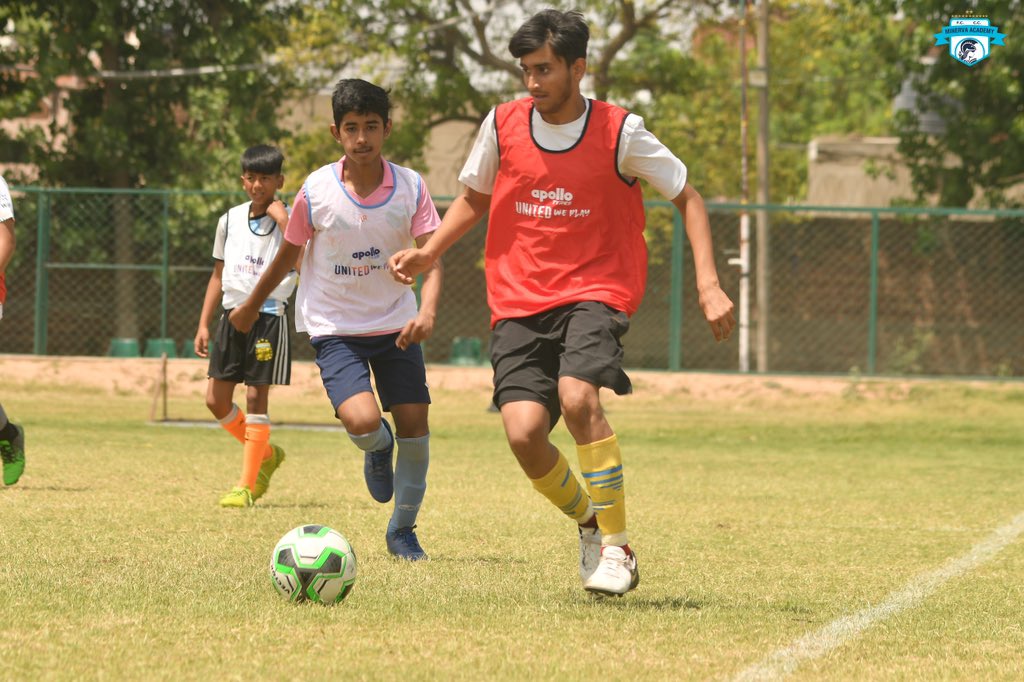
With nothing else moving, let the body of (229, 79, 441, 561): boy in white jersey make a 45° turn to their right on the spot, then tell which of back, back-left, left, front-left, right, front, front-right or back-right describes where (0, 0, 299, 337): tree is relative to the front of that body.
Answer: back-right

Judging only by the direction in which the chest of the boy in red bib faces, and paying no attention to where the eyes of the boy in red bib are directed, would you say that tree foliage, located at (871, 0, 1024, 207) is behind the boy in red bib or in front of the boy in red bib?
behind

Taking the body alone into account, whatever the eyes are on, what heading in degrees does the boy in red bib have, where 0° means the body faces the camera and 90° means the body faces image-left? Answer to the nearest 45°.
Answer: approximately 0°

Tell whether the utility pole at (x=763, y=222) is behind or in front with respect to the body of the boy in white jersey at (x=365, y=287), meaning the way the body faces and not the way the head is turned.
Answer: behind

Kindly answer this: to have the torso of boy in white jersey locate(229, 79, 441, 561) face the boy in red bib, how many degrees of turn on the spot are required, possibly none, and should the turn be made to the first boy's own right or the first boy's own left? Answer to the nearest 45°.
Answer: approximately 45° to the first boy's own left
